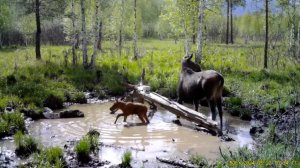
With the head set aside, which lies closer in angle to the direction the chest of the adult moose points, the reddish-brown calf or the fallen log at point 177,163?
the reddish-brown calf

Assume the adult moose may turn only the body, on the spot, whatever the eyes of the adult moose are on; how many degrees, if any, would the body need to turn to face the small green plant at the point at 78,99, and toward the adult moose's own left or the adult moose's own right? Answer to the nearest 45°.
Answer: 0° — it already faces it

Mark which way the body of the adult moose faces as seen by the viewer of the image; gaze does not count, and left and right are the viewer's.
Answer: facing away from the viewer and to the left of the viewer

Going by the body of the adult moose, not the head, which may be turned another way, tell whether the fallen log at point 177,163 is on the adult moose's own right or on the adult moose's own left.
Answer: on the adult moose's own left

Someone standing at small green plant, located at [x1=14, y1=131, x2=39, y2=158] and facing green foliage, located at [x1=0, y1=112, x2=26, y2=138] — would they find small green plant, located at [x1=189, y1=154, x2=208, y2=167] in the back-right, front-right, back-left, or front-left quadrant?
back-right
